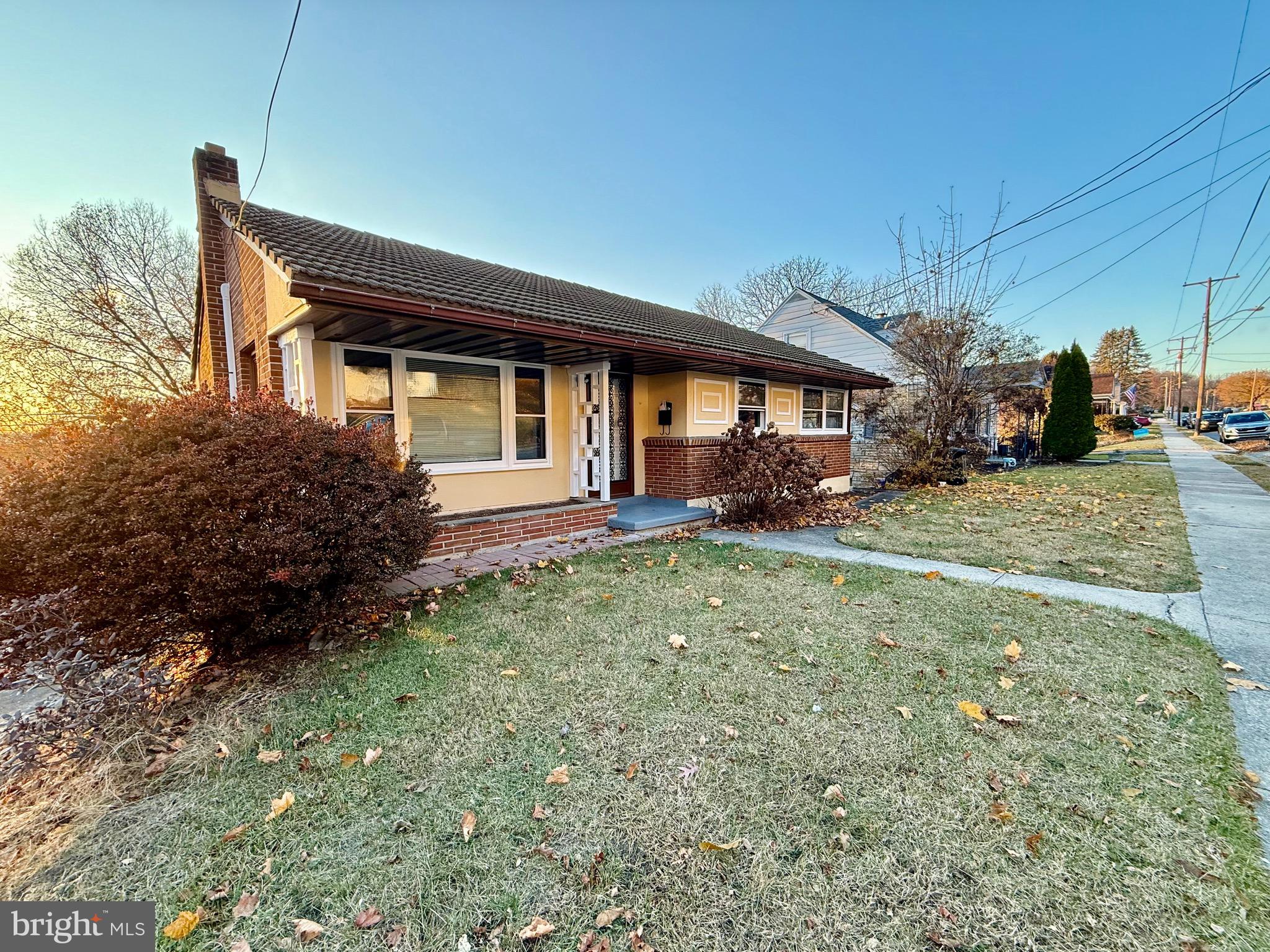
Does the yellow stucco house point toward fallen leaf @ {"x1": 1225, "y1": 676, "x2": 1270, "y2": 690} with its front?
yes

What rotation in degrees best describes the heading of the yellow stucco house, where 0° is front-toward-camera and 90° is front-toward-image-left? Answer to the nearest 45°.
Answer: approximately 315°

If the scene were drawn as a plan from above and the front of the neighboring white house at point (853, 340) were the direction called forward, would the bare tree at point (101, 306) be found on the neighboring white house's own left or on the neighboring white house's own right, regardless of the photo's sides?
on the neighboring white house's own right

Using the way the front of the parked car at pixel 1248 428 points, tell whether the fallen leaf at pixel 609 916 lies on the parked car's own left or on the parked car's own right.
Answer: on the parked car's own right

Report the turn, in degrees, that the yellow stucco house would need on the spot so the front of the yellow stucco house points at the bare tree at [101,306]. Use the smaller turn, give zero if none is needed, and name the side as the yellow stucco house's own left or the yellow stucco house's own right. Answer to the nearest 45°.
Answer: approximately 180°

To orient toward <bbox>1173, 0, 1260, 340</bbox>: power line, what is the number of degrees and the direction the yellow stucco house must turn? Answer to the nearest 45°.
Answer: approximately 45° to its left

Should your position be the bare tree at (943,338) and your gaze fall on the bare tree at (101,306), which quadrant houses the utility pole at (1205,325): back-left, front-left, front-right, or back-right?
back-right

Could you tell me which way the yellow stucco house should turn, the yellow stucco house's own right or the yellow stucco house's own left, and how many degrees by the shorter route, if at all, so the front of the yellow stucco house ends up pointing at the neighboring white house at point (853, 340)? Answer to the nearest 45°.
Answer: approximately 90° to the yellow stucco house's own left

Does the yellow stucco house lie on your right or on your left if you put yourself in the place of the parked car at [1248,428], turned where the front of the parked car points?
on your right

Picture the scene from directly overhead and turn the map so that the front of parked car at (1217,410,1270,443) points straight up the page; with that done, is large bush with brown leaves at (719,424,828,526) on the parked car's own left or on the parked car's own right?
on the parked car's own right

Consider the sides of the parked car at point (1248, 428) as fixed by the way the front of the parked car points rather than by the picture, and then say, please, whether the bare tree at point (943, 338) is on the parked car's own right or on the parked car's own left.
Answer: on the parked car's own right

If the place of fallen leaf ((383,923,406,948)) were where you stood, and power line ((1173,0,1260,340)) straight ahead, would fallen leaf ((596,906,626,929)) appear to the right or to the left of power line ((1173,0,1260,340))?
right
